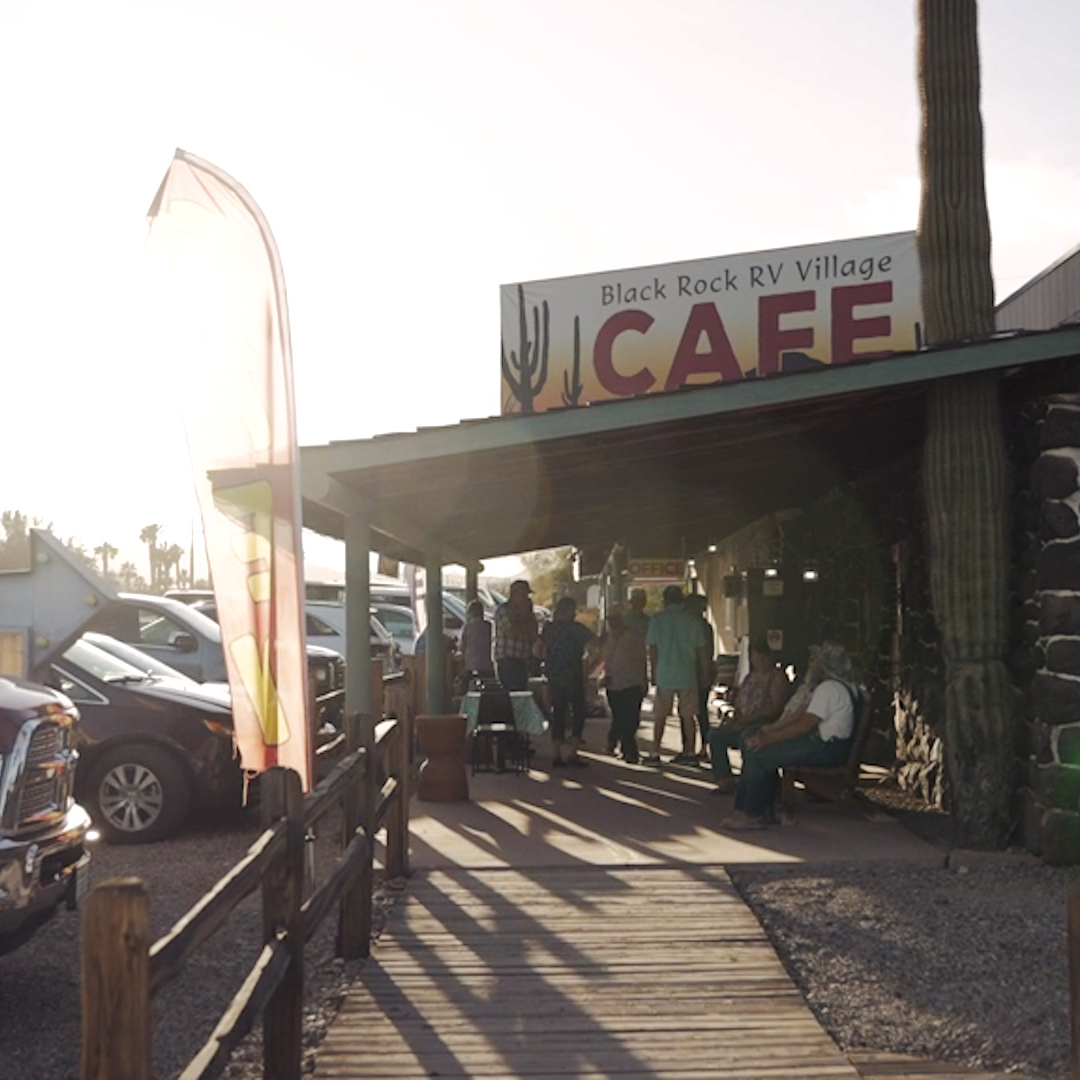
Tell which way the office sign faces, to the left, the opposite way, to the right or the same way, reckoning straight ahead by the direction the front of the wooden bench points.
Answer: to the left

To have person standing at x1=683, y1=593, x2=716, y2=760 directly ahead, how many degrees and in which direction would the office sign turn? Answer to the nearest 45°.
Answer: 0° — it already faces them

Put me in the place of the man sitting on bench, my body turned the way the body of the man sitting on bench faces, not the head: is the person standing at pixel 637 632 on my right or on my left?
on my right

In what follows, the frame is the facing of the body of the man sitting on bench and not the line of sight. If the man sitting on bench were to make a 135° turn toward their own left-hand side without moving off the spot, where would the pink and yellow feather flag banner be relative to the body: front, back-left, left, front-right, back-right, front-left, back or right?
right

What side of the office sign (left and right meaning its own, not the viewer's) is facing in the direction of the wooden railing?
front

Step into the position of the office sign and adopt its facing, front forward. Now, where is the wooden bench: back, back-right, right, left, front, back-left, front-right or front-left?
front

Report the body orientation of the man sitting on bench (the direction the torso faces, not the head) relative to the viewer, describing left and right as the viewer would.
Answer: facing to the left of the viewer

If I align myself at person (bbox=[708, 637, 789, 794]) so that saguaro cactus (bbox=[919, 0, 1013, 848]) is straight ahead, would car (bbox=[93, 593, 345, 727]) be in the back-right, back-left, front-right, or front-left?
back-right

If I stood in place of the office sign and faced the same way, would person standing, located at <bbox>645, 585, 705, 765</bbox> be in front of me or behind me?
in front

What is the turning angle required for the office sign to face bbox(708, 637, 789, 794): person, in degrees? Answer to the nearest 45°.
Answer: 0° — it already faces them

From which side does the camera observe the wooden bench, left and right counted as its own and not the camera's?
left

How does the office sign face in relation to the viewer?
toward the camera
